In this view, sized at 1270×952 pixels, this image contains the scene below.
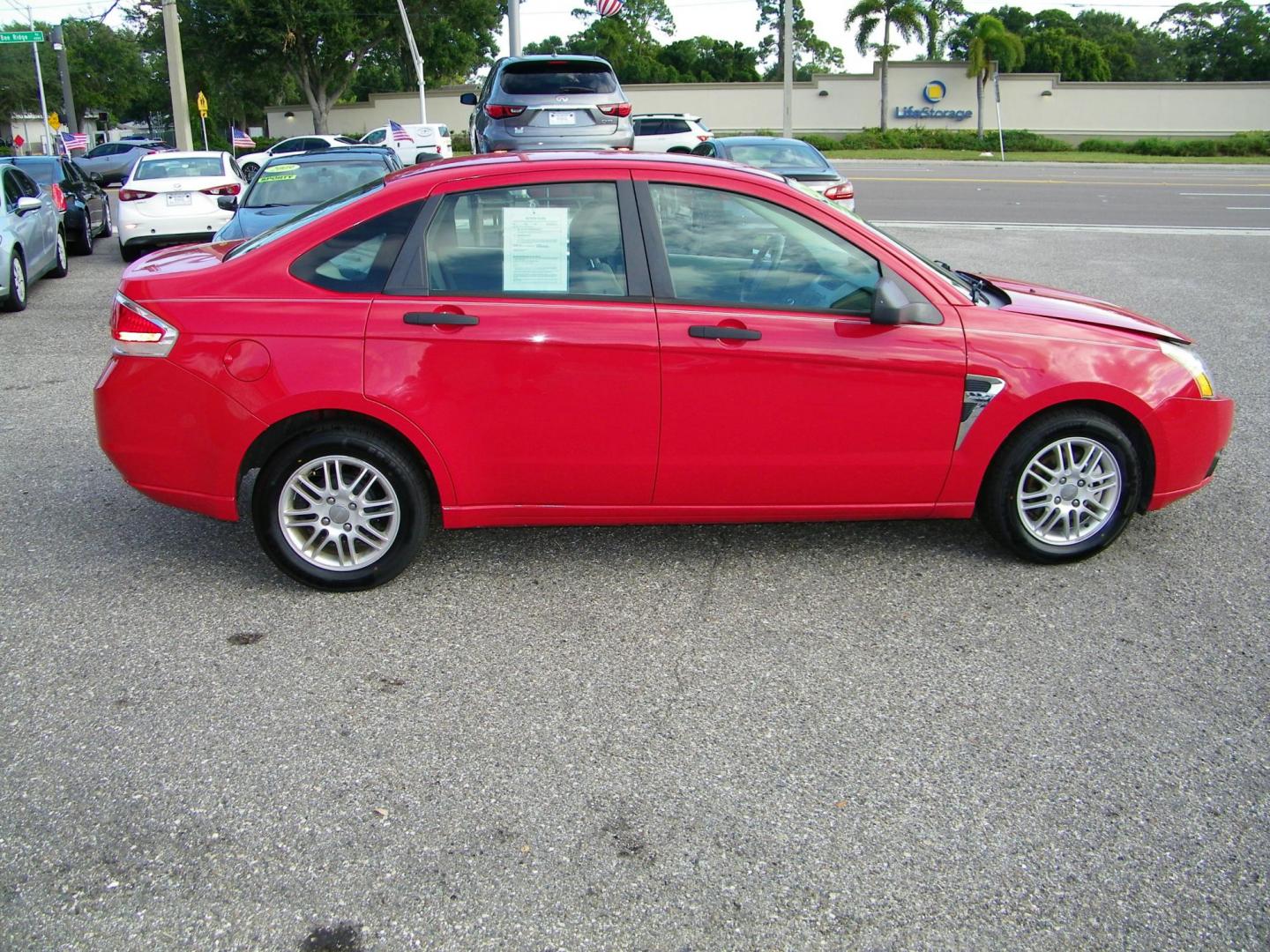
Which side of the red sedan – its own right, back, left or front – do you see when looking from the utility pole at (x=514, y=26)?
left

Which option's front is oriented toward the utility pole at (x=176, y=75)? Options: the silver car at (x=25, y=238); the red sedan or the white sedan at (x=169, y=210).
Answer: the white sedan

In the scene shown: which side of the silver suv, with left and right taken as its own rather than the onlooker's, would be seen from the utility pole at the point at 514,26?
front

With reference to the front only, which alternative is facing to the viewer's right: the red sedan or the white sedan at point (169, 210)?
the red sedan

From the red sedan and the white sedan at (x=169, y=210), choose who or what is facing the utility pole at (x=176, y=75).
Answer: the white sedan

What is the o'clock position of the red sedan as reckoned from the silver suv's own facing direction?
The red sedan is roughly at 6 o'clock from the silver suv.

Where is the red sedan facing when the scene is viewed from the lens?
facing to the right of the viewer

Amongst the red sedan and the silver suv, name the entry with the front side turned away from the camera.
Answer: the silver suv

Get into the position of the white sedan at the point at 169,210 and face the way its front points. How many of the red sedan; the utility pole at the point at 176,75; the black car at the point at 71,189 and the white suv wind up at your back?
1

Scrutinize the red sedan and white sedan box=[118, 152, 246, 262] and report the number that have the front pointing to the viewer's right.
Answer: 1

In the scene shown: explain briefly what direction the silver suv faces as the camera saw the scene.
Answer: facing away from the viewer

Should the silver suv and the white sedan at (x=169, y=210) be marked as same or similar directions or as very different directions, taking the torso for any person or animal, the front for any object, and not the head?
same or similar directions

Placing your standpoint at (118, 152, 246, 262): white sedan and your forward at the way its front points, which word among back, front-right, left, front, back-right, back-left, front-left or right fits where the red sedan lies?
back

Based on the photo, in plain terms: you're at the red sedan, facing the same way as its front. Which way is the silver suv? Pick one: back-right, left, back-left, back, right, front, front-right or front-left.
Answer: left

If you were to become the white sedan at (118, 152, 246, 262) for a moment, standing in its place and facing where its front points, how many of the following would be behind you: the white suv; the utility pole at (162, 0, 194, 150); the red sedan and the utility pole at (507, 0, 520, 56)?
1

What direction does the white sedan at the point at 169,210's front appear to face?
away from the camera
